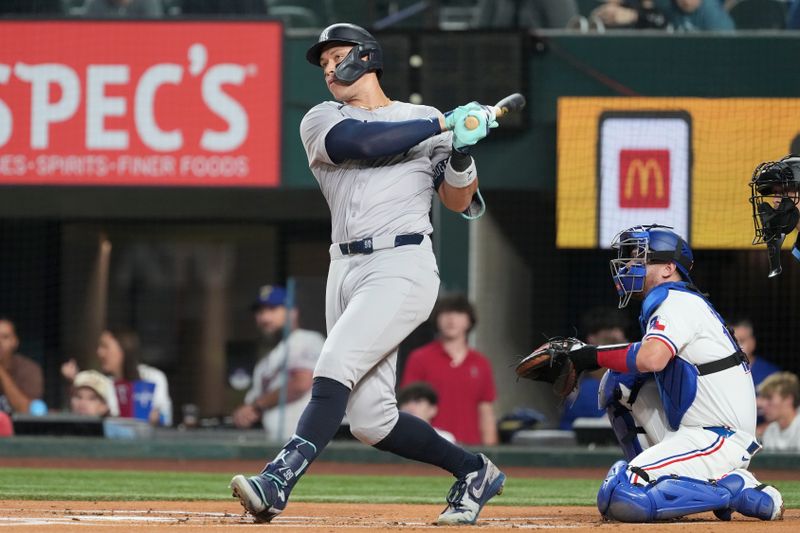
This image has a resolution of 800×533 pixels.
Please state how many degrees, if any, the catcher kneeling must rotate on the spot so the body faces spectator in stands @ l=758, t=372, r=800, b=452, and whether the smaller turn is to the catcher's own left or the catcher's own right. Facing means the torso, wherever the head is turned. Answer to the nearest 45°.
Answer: approximately 90° to the catcher's own right

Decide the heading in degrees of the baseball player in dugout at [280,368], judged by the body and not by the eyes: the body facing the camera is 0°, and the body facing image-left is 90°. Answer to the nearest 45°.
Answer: approximately 45°

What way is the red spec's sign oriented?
toward the camera

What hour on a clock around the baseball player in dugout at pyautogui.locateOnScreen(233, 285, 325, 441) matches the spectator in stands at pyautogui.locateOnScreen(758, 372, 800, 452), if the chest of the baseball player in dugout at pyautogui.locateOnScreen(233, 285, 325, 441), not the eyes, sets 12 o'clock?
the spectator in stands at pyautogui.locateOnScreen(758, 372, 800, 452) is roughly at 8 o'clock from the baseball player in dugout at pyautogui.locateOnScreen(233, 285, 325, 441).

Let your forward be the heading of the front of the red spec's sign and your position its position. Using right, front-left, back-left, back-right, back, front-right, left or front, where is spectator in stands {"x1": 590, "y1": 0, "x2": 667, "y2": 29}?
left

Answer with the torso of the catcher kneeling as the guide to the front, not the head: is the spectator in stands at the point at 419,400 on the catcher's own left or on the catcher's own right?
on the catcher's own right

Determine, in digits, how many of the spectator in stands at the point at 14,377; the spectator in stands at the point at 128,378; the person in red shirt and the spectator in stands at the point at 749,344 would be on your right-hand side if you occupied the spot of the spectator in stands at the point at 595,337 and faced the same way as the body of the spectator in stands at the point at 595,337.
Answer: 3

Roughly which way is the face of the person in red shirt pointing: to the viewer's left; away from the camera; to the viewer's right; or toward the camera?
toward the camera

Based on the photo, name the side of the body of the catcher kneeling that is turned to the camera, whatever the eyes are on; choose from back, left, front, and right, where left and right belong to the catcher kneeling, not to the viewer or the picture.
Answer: left

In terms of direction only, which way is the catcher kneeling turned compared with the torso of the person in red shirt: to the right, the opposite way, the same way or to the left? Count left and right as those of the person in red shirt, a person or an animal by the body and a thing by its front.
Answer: to the right

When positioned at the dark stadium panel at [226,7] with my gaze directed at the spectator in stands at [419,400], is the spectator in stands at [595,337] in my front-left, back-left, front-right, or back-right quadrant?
front-left

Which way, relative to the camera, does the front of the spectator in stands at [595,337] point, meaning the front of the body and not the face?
toward the camera

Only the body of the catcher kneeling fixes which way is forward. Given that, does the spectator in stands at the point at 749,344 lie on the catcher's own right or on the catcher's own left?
on the catcher's own right

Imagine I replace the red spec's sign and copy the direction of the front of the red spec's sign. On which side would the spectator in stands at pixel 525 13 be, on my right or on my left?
on my left

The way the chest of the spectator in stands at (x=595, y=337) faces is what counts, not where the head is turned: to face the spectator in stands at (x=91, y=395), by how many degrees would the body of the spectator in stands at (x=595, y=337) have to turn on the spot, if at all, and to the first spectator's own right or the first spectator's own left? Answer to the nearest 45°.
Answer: approximately 90° to the first spectator's own right

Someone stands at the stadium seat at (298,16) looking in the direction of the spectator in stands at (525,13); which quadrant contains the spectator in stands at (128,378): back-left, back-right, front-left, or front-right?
back-right
